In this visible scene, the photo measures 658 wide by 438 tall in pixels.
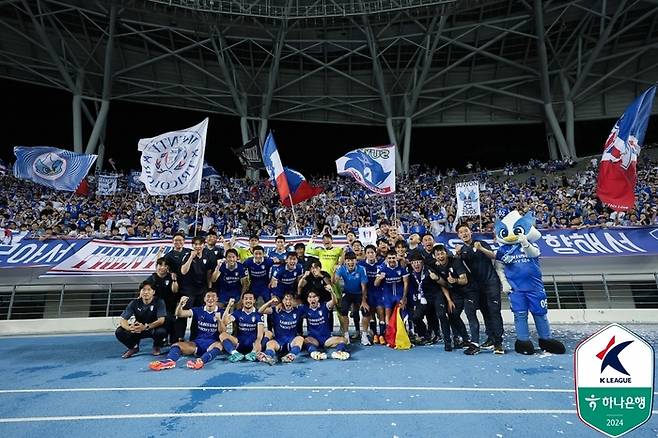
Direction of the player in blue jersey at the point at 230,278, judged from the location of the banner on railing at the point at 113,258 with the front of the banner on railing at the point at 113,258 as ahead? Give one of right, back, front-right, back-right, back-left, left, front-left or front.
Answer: front-left

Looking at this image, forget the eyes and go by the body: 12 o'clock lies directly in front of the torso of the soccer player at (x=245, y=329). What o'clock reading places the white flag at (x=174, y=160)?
The white flag is roughly at 5 o'clock from the soccer player.

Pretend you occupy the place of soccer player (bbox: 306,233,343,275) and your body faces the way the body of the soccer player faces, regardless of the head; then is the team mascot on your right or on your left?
on your left

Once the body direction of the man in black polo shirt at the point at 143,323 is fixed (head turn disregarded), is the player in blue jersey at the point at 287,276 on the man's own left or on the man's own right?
on the man's own left

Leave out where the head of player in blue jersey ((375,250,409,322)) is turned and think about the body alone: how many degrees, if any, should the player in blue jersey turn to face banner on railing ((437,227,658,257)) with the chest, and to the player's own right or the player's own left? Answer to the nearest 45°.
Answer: approximately 135° to the player's own left
